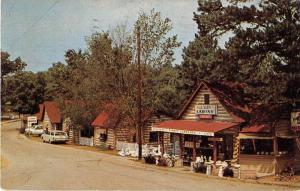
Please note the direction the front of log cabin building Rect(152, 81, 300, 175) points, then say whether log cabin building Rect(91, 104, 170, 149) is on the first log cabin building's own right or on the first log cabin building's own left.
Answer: on the first log cabin building's own right

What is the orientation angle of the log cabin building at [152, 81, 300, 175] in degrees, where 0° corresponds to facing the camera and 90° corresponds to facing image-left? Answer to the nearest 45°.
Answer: approximately 45°

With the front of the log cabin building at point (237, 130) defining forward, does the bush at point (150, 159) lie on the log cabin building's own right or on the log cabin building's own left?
on the log cabin building's own right

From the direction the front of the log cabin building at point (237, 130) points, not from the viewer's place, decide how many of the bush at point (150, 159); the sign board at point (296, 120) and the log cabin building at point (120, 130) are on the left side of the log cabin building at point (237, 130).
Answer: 1
